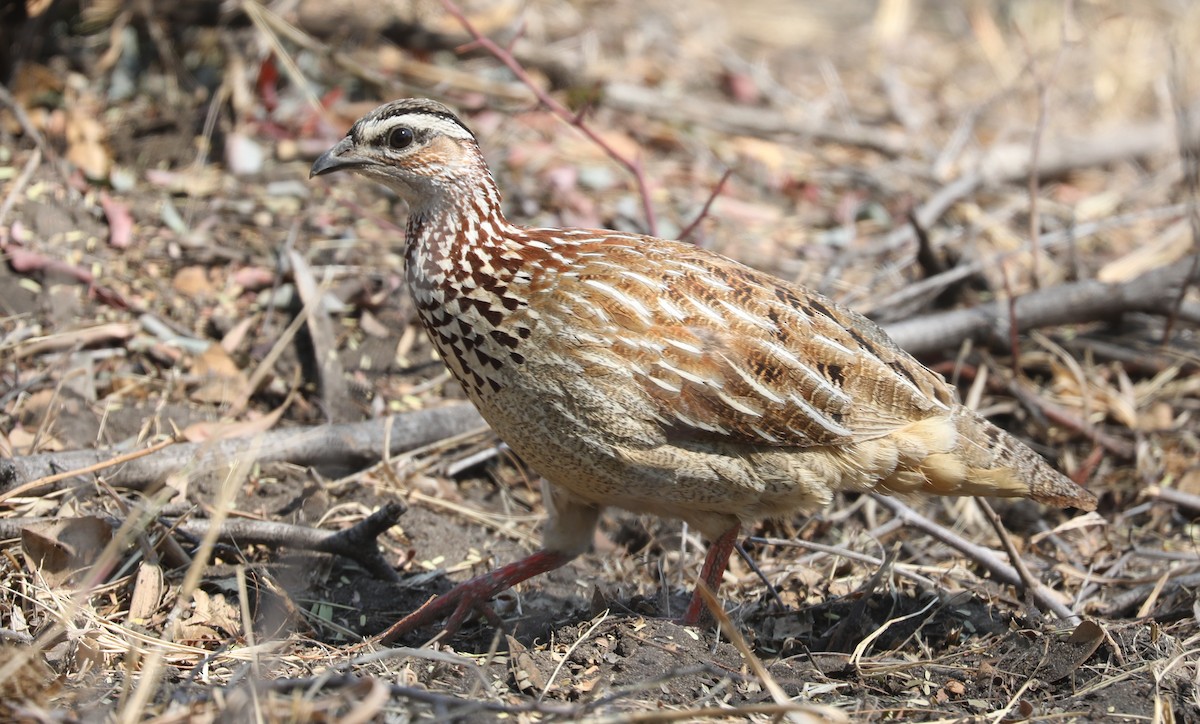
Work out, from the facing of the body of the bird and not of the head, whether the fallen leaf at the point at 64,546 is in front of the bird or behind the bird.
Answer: in front

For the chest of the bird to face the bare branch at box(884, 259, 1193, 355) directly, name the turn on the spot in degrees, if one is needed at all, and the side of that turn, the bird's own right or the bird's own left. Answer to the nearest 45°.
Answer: approximately 135° to the bird's own right

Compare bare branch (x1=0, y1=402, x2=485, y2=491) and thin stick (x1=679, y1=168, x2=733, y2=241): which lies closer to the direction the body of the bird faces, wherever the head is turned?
the bare branch

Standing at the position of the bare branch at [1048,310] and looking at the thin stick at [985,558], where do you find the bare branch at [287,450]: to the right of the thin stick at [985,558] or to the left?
right

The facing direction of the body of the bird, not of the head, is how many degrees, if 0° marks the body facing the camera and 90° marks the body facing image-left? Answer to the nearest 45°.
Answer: approximately 90°

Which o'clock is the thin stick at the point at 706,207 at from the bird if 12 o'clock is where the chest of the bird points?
The thin stick is roughly at 3 o'clock from the bird.
